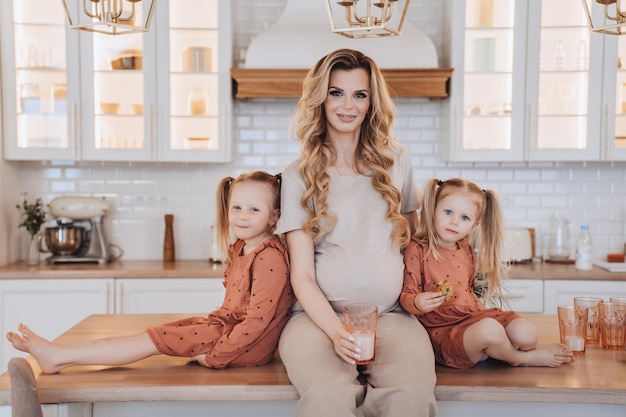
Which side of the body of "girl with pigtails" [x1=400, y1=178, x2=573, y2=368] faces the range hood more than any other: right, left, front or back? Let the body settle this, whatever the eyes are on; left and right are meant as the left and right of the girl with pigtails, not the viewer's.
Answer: back

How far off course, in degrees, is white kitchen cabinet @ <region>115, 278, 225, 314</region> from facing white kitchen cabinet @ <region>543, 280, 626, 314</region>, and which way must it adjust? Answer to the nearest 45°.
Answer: approximately 90° to its left

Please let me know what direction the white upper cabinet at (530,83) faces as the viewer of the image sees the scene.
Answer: facing the viewer

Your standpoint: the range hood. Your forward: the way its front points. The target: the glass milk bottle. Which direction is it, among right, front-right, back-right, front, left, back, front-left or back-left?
left

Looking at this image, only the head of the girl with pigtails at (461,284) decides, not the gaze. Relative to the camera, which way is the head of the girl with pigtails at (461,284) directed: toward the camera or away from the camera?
toward the camera

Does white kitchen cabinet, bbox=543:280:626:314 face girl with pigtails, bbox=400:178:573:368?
yes

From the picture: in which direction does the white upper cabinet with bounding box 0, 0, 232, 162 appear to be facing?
toward the camera

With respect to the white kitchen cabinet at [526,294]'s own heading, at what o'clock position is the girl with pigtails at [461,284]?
The girl with pigtails is roughly at 12 o'clock from the white kitchen cabinet.

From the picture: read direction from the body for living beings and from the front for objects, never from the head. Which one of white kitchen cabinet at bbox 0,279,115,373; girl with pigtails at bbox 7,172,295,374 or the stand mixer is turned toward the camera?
the white kitchen cabinet

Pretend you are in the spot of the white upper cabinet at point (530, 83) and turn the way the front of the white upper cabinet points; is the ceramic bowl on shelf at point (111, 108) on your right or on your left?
on your right

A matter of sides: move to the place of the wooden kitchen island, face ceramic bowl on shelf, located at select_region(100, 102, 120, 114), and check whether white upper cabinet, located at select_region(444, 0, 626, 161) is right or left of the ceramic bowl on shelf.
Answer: right

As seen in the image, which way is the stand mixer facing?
to the viewer's left

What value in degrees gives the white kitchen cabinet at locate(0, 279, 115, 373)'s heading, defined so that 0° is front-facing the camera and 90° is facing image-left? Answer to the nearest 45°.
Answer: approximately 0°

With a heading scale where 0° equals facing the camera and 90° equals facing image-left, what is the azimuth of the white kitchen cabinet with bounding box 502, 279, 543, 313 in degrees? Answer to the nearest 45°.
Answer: approximately 0°

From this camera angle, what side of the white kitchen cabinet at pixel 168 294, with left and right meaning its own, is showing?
front

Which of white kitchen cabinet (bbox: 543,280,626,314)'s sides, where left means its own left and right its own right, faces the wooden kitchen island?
front
